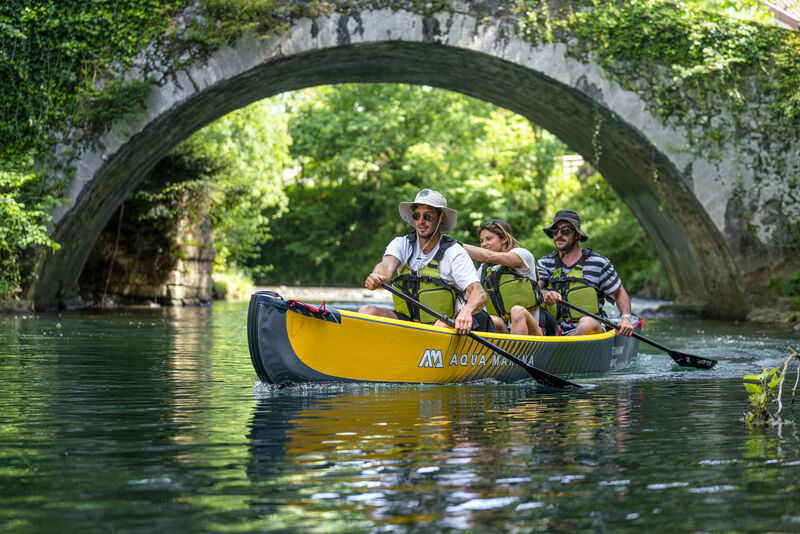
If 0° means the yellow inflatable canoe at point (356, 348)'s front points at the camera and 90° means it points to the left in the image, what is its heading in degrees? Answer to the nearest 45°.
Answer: approximately 45°

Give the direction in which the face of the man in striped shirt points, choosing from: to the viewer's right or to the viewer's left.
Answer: to the viewer's left

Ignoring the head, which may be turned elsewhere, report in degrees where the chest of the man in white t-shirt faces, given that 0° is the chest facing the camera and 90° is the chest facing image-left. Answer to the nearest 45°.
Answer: approximately 45°

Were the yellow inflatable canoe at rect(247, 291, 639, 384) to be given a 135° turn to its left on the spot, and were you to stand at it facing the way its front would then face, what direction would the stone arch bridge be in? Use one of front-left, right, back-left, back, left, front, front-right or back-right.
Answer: left

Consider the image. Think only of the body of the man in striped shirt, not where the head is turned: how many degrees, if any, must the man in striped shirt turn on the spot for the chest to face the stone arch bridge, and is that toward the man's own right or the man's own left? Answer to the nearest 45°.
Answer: approximately 135° to the man's own right

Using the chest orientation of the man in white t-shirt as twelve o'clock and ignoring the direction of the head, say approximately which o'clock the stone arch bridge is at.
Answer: The stone arch bridge is roughly at 5 o'clock from the man in white t-shirt.
